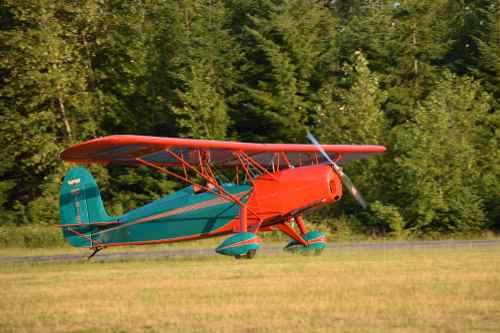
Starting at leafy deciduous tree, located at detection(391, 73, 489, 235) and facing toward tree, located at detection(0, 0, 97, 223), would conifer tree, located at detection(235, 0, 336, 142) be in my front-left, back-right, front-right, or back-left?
front-right

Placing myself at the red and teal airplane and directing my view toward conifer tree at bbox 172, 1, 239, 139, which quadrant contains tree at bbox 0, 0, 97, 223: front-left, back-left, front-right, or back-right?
front-left

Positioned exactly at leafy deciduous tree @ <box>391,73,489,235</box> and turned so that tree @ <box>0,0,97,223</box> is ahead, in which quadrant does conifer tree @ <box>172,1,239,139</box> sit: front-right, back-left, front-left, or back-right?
front-right

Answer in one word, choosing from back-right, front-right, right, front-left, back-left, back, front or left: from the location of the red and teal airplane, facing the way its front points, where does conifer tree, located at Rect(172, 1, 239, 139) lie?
back-left

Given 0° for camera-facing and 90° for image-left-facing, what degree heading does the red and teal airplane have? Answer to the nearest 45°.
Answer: approximately 315°

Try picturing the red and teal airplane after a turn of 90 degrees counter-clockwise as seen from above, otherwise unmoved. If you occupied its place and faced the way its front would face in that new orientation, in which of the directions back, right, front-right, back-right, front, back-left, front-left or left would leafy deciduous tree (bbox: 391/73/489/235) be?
front

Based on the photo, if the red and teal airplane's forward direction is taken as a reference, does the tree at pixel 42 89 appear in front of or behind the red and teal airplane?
behind
